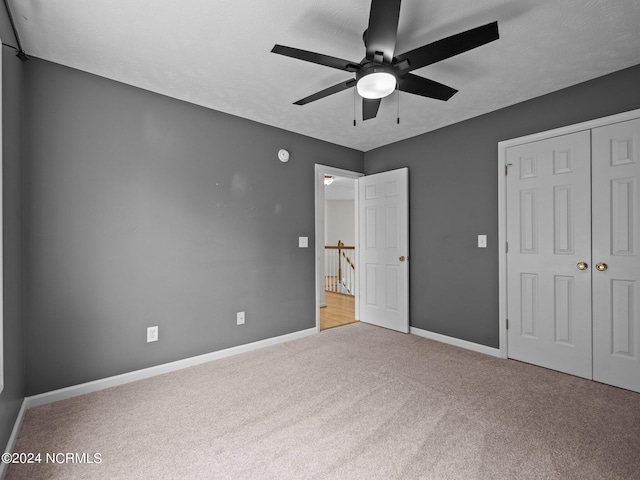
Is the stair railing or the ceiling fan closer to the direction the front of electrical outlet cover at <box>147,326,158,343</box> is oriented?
the ceiling fan

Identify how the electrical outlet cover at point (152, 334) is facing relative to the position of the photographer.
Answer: facing the viewer

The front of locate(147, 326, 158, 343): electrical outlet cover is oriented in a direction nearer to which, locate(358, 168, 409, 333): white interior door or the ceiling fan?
the ceiling fan

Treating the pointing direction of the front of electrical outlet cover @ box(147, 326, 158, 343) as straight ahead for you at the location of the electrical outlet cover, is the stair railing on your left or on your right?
on your left

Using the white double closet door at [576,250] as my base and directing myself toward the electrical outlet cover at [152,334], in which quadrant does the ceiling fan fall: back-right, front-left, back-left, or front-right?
front-left

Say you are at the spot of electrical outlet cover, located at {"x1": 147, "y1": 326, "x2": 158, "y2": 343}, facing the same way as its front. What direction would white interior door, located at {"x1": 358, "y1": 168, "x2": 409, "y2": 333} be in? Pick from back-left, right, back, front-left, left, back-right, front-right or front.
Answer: left

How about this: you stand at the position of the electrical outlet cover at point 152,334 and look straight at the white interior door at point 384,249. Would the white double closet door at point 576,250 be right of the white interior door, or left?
right

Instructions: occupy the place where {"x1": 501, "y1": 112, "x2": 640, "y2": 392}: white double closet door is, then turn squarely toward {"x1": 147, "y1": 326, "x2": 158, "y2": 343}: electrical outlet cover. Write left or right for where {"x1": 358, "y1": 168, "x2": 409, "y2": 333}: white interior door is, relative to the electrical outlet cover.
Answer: right

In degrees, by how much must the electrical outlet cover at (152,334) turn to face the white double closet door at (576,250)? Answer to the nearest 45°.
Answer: approximately 45° to its left

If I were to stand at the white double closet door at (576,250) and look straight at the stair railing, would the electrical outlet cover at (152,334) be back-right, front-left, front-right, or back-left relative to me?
front-left

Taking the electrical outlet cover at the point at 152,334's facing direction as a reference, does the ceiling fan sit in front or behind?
in front

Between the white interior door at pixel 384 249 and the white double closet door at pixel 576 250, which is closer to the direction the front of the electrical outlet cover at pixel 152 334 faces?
the white double closet door
